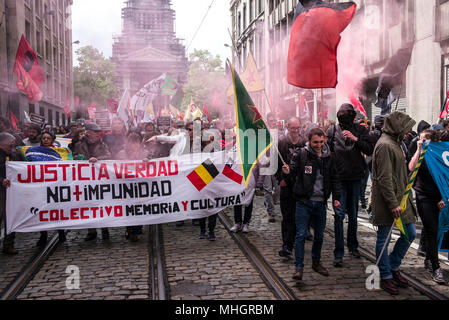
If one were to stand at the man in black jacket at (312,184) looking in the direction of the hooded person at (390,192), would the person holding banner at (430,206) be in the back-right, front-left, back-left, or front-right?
front-left

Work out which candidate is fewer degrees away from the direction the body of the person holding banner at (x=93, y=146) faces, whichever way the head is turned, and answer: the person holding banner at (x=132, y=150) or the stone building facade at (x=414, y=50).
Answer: the person holding banner

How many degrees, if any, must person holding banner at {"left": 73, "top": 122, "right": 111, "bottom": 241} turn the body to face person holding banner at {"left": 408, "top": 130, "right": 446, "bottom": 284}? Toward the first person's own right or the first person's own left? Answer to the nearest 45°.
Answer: approximately 45° to the first person's own left

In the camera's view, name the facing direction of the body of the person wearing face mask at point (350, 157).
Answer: toward the camera

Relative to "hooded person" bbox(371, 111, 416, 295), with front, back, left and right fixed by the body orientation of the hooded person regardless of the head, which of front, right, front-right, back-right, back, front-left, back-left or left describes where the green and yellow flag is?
back

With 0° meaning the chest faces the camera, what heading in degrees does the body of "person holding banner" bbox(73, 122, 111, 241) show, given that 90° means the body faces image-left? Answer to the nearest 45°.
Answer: approximately 0°

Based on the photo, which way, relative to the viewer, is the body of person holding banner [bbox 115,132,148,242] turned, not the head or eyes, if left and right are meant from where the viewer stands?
facing the viewer

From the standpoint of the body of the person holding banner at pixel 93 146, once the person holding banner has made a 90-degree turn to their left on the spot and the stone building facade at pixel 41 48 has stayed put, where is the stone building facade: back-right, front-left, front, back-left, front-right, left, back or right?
left

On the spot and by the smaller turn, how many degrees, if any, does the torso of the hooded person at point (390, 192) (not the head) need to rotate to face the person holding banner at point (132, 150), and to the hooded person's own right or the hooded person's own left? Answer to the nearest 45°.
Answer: approximately 180°

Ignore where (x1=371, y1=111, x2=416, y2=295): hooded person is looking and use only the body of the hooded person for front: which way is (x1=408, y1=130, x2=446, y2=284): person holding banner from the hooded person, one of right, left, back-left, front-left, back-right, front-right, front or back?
front-left

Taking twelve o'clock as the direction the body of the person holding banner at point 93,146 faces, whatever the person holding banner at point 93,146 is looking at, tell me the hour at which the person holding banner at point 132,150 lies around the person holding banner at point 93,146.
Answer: the person holding banner at point 132,150 is roughly at 9 o'clock from the person holding banner at point 93,146.

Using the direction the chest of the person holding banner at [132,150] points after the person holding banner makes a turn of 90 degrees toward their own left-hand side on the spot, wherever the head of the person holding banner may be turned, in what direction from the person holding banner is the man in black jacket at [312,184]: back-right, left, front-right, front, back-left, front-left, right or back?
front-right
